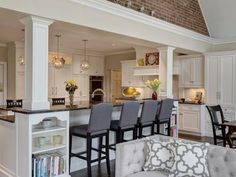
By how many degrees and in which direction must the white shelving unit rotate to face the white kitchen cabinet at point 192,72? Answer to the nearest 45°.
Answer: approximately 90° to its left

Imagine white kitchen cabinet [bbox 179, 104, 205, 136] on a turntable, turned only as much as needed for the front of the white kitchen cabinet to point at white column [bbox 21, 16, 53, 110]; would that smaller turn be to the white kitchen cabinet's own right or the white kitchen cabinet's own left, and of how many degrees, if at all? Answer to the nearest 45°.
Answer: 0° — it already faces it

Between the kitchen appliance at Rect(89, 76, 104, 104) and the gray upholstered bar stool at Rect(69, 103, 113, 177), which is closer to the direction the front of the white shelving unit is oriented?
the gray upholstered bar stool

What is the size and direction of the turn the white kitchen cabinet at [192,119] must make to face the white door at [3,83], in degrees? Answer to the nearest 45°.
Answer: approximately 45° to its right

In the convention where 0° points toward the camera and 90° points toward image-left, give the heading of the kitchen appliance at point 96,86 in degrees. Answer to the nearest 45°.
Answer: approximately 315°

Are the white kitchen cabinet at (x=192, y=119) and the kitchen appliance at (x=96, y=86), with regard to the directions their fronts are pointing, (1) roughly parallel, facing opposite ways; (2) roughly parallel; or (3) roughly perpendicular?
roughly perpendicular

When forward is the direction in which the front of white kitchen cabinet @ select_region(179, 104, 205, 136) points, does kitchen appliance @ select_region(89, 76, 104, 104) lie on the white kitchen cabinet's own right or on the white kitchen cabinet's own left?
on the white kitchen cabinet's own right

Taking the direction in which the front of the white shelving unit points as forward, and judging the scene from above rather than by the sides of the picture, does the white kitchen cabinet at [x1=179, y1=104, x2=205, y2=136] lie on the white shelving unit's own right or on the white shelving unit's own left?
on the white shelving unit's own left

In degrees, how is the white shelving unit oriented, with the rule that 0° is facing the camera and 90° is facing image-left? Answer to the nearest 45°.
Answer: approximately 315°
